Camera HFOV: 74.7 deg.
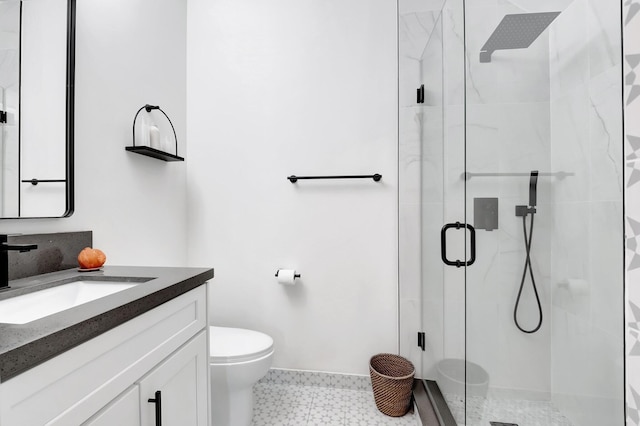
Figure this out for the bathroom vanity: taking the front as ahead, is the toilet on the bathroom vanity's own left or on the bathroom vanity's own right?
on the bathroom vanity's own left

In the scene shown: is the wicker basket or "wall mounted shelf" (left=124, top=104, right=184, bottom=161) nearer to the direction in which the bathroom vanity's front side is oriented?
the wicker basket

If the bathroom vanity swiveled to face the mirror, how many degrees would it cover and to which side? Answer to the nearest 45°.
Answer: approximately 135° to its left

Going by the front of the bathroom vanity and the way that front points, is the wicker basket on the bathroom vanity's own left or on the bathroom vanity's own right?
on the bathroom vanity's own left

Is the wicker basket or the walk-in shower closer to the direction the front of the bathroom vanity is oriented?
the walk-in shower

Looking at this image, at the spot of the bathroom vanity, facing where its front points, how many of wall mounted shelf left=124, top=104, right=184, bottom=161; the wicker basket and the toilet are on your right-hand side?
0

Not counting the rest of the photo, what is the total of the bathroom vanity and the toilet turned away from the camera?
0

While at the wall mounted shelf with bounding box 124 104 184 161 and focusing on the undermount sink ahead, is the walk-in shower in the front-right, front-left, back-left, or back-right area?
front-left

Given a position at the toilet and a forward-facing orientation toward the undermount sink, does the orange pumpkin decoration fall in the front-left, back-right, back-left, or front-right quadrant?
front-right

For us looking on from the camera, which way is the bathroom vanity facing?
facing the viewer and to the right of the viewer
